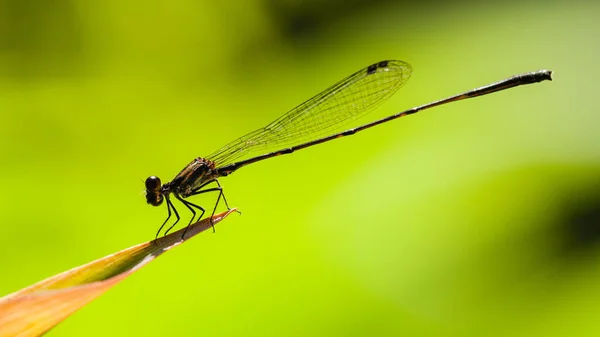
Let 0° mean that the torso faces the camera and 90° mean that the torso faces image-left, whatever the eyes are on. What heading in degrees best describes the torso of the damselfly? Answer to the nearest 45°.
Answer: approximately 90°
